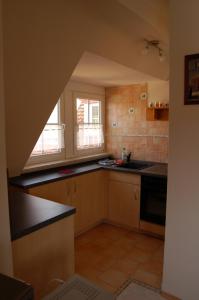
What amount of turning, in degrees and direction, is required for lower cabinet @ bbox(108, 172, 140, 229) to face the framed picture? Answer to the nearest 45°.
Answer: approximately 45° to its left

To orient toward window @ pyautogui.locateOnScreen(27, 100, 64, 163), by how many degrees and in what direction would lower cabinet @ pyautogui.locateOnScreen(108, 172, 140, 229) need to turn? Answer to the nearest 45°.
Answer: approximately 45° to its right

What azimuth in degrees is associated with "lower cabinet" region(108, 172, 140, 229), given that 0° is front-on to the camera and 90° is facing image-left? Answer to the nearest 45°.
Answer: approximately 45°

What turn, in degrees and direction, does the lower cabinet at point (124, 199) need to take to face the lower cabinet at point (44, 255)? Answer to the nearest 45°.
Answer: approximately 45° to its left

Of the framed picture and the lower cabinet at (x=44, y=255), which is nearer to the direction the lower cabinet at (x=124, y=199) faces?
the lower cabinet
